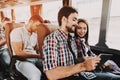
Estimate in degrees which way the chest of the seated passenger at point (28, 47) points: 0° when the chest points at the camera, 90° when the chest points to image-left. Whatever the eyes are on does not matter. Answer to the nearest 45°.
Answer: approximately 315°

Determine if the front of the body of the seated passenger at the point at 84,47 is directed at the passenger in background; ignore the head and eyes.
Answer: no

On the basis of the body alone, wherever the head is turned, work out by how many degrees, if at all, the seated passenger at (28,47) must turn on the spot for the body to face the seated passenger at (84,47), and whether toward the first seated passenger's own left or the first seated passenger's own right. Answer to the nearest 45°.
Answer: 0° — they already face them

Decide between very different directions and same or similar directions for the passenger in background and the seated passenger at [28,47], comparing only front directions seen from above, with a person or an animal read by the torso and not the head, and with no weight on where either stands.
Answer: same or similar directions

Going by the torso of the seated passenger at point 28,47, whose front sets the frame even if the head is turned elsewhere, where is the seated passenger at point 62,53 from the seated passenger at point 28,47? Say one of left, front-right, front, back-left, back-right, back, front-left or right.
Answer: front

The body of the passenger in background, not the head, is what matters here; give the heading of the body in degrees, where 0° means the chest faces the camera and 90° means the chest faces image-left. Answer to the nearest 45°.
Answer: approximately 315°

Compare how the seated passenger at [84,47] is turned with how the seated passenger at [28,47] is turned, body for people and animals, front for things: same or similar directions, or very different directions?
same or similar directions

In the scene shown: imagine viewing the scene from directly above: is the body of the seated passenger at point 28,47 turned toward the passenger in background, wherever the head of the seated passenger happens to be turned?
no
